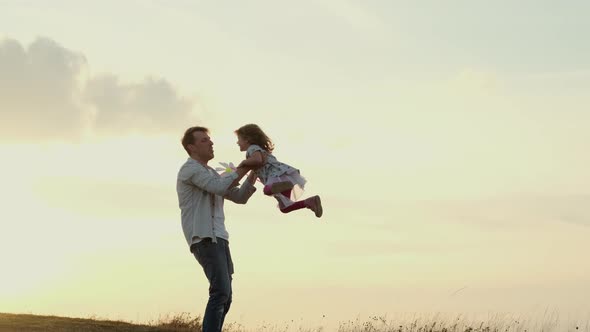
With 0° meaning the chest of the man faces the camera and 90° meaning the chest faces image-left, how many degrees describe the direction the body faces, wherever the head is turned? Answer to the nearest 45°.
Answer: approximately 270°

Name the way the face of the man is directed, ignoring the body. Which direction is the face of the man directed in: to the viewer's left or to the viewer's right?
to the viewer's right
